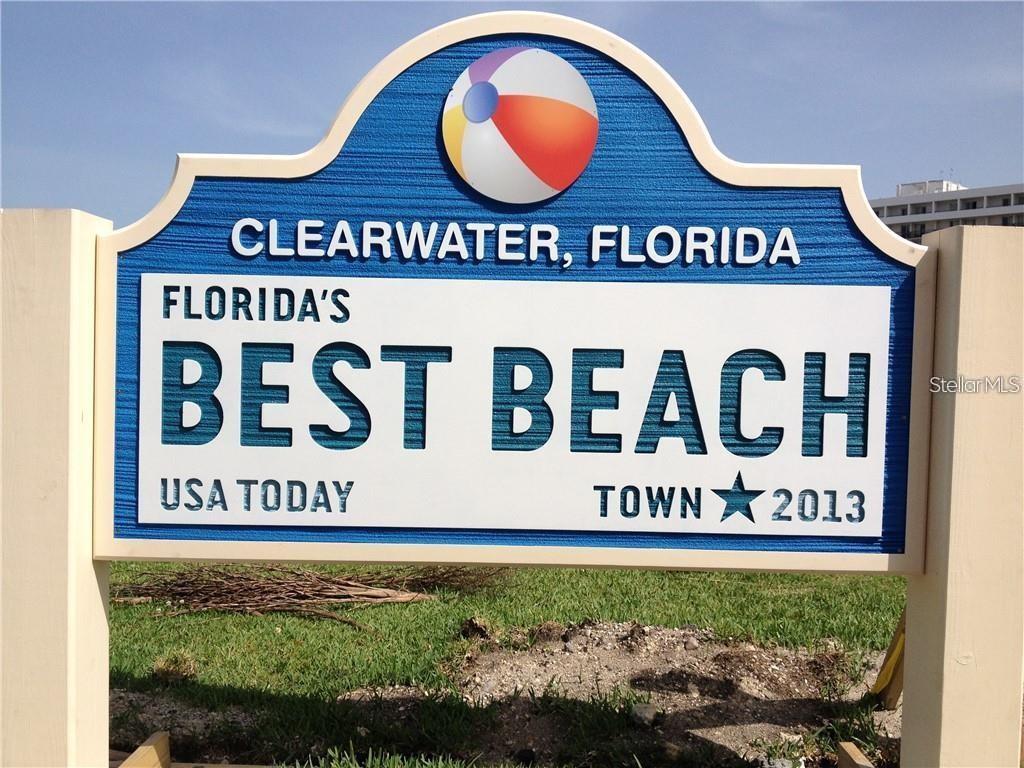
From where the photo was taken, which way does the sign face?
toward the camera
